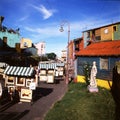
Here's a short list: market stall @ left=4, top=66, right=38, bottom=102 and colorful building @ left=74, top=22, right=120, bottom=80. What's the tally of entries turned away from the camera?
0

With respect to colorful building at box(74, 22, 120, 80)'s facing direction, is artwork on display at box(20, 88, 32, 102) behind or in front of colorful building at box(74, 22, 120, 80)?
in front

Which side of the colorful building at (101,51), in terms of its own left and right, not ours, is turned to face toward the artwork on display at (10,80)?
front

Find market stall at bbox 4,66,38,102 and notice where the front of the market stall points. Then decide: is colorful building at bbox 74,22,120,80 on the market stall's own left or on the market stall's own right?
on the market stall's own left

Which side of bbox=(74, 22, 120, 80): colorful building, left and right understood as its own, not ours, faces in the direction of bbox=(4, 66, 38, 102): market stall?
front

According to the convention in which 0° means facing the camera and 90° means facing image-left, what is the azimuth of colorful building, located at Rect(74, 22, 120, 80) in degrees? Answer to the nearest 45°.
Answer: approximately 45°
